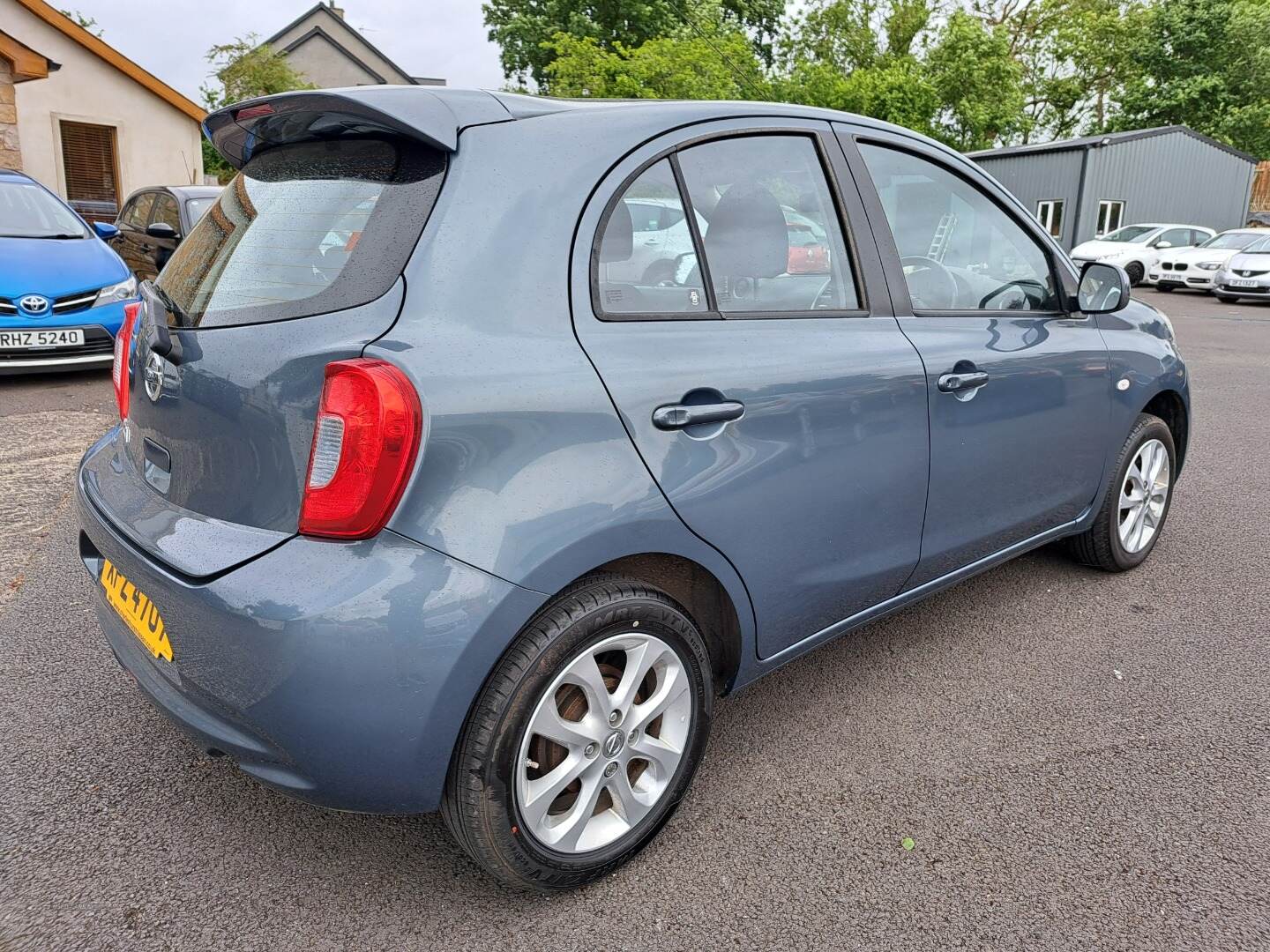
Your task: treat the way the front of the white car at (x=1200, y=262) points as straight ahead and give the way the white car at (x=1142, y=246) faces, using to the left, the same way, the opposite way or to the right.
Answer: the same way

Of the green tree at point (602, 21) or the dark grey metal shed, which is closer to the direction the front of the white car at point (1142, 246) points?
the green tree

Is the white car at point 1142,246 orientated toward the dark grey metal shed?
no

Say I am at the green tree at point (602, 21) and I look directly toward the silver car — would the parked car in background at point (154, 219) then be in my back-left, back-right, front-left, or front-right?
front-right

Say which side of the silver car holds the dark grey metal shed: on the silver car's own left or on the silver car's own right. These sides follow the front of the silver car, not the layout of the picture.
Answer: on the silver car's own right

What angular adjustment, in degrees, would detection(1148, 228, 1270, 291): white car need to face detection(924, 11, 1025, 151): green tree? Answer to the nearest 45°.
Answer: approximately 90° to its right

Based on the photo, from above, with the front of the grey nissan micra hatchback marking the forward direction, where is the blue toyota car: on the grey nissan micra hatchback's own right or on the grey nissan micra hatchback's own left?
on the grey nissan micra hatchback's own left

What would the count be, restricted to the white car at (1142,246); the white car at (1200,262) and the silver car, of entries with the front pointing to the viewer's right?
0

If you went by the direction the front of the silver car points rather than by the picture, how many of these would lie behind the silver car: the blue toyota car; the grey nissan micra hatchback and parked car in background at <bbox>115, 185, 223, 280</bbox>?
0

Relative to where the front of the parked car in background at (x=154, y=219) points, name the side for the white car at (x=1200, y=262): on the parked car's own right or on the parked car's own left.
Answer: on the parked car's own left

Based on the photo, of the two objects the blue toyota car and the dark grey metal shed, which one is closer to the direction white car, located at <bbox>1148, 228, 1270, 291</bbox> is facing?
the blue toyota car

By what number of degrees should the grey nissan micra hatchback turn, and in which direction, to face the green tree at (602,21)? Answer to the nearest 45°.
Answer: approximately 45° to its left

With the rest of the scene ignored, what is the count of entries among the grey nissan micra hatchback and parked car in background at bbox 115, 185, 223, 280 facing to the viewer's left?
0

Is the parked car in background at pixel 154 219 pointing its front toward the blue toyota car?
no

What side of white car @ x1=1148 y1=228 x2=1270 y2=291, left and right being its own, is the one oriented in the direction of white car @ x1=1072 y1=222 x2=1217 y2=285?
right

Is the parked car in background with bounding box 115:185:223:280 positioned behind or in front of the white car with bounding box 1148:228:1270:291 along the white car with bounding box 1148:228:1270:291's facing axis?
in front

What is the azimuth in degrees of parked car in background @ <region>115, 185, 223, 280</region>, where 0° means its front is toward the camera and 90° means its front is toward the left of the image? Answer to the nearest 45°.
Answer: approximately 315°

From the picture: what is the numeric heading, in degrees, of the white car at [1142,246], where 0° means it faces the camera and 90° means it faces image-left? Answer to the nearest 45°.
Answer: approximately 45°

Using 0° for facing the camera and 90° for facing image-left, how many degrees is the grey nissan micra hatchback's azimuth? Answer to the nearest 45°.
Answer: approximately 225°
